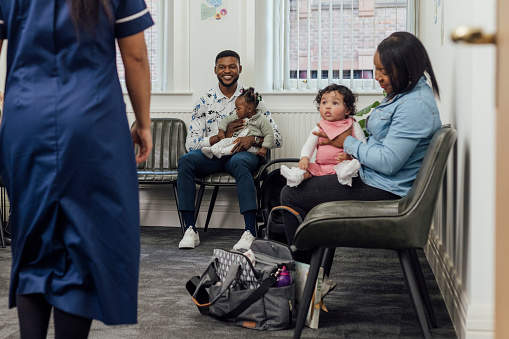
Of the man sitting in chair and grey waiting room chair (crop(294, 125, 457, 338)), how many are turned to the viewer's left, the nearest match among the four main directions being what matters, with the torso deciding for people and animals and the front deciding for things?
1

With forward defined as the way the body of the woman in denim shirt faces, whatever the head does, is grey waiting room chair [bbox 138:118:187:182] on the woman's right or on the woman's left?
on the woman's right

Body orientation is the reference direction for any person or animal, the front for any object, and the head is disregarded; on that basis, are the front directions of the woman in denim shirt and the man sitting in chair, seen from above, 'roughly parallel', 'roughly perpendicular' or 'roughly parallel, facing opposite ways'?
roughly perpendicular

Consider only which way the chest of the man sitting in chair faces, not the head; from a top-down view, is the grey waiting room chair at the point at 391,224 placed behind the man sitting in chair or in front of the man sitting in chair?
in front

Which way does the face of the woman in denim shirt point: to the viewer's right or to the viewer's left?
to the viewer's left

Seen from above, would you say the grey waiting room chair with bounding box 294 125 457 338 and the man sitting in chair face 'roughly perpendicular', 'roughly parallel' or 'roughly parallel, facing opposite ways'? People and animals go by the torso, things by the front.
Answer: roughly perpendicular

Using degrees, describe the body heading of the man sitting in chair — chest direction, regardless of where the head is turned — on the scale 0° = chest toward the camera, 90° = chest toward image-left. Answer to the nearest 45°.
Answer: approximately 0°

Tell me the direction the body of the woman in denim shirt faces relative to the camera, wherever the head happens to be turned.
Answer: to the viewer's left

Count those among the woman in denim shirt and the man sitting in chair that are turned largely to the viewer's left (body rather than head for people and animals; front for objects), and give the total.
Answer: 1

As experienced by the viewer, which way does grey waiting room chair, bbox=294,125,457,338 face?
facing to the left of the viewer

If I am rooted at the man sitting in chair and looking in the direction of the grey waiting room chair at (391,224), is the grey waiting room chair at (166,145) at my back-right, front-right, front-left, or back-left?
back-right

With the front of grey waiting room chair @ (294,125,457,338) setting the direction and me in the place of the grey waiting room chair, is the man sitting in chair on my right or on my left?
on my right
